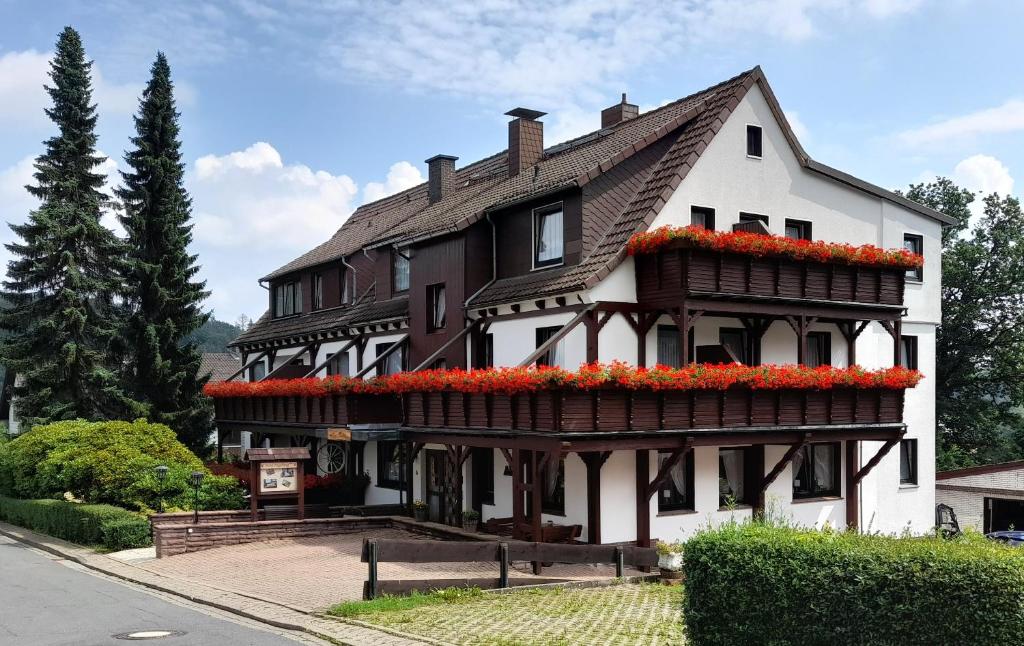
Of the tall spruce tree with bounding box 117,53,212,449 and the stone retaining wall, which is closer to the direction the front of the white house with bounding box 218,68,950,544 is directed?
the stone retaining wall

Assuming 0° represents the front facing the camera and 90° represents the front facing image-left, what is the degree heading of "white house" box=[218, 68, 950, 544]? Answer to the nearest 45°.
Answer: approximately 45°

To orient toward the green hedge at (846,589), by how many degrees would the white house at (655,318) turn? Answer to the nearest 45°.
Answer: approximately 45° to its left

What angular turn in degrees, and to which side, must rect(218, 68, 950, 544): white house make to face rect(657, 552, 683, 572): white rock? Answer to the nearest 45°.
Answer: approximately 45° to its left

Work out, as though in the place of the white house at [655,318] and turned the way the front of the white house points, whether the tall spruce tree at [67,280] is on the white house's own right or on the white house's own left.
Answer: on the white house's own right
